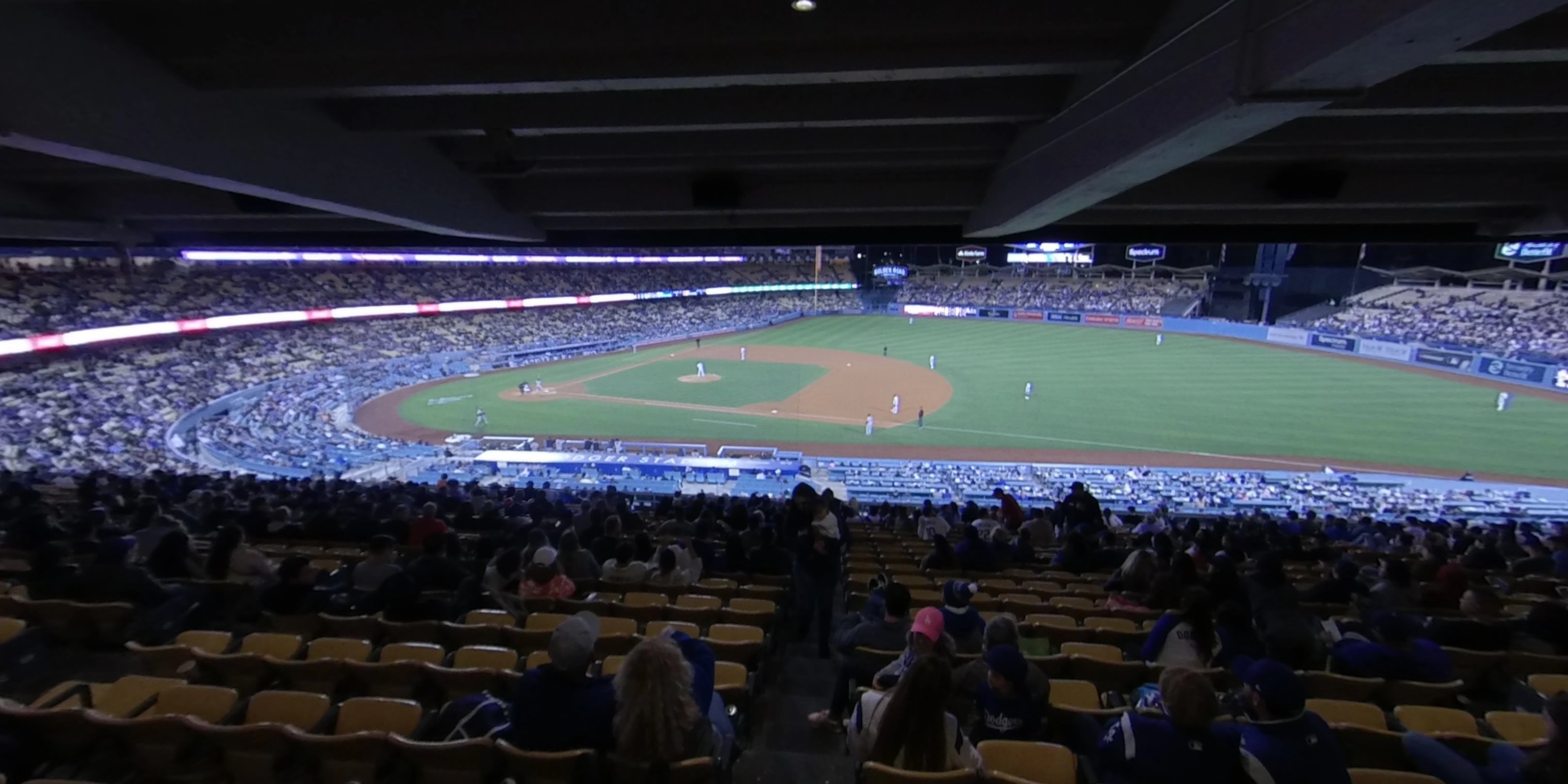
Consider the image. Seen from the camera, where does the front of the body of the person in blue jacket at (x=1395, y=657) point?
away from the camera

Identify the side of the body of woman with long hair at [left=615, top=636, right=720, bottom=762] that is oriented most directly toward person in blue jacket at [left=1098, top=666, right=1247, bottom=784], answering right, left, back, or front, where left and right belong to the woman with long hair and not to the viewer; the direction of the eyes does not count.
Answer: right

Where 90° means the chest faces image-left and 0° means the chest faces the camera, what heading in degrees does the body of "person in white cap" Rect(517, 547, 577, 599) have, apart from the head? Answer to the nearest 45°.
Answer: approximately 180°

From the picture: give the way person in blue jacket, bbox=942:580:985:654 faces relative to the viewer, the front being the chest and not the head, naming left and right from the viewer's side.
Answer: facing away from the viewer

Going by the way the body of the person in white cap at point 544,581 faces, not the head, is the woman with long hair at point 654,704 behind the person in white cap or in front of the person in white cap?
behind

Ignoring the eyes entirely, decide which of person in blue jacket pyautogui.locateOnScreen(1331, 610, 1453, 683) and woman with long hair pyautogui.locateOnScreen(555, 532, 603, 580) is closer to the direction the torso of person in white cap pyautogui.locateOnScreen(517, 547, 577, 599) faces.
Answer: the woman with long hair

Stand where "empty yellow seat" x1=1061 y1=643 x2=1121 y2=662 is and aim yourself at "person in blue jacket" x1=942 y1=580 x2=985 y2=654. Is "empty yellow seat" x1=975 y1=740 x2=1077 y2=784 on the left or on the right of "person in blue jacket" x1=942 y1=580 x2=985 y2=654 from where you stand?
left

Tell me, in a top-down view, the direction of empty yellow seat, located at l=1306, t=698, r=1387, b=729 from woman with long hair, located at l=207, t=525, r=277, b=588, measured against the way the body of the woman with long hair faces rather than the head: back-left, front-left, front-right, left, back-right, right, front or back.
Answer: back-right

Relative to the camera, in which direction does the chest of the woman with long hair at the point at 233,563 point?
away from the camera

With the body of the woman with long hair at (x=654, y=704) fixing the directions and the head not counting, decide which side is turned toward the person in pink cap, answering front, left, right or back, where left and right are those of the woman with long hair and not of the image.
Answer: right

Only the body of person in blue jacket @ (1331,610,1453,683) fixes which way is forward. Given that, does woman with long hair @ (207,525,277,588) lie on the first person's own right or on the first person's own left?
on the first person's own left

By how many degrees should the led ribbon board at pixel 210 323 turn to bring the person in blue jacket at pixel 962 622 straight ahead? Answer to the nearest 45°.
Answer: approximately 45° to its right

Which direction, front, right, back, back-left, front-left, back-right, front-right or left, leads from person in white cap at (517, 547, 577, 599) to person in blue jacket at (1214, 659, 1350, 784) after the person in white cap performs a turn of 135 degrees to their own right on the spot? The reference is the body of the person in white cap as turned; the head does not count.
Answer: front

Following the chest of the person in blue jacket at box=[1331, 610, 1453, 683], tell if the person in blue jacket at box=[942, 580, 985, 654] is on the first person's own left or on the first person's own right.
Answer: on the first person's own left

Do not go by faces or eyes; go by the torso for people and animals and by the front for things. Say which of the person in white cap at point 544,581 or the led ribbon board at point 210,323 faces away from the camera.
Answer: the person in white cap

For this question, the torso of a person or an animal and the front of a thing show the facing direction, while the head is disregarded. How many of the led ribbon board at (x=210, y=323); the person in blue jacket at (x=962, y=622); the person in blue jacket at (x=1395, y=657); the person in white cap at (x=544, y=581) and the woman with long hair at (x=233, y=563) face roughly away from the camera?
4

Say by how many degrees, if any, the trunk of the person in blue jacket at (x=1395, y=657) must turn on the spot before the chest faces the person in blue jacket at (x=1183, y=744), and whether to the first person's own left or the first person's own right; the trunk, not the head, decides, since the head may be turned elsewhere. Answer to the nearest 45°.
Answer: approximately 180°

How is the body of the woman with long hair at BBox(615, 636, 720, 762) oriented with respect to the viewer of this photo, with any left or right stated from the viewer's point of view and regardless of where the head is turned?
facing away from the viewer
